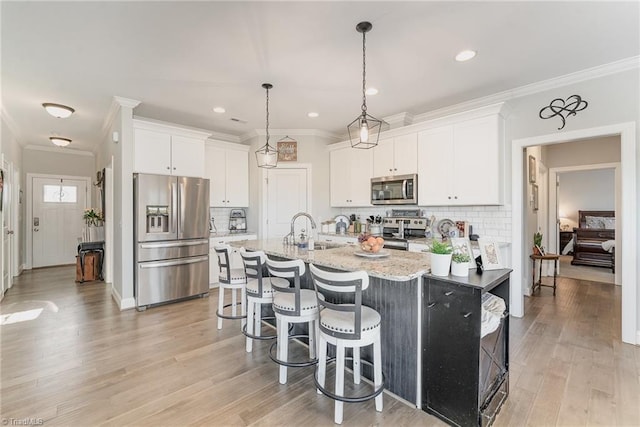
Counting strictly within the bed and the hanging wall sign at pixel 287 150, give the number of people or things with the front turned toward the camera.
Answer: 2

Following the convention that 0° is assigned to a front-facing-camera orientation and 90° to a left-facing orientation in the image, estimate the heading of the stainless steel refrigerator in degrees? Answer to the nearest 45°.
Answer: approximately 315°

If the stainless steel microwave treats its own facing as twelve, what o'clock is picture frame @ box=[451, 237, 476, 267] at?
The picture frame is roughly at 10 o'clock from the stainless steel microwave.

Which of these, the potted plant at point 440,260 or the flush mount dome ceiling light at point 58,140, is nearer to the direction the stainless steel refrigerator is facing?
the potted plant

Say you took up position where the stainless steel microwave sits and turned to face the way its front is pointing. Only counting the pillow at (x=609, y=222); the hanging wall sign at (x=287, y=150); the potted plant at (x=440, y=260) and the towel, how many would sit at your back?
2

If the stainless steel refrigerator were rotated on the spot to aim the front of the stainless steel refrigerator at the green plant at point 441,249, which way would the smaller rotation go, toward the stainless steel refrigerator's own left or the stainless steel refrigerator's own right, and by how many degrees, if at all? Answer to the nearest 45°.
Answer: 0° — it already faces it

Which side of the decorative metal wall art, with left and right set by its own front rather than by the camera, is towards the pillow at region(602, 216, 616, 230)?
back

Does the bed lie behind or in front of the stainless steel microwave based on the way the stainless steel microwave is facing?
behind

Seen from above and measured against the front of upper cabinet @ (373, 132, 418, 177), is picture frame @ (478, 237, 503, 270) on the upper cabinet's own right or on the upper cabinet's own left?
on the upper cabinet's own left

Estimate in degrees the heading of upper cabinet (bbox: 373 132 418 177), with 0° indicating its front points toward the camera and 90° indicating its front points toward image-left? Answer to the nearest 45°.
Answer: approximately 45°

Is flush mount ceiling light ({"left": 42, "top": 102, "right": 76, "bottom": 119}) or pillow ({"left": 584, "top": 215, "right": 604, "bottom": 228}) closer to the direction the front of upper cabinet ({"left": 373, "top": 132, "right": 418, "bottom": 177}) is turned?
the flush mount ceiling light

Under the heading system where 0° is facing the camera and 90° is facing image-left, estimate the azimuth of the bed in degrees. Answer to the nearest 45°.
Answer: approximately 0°
